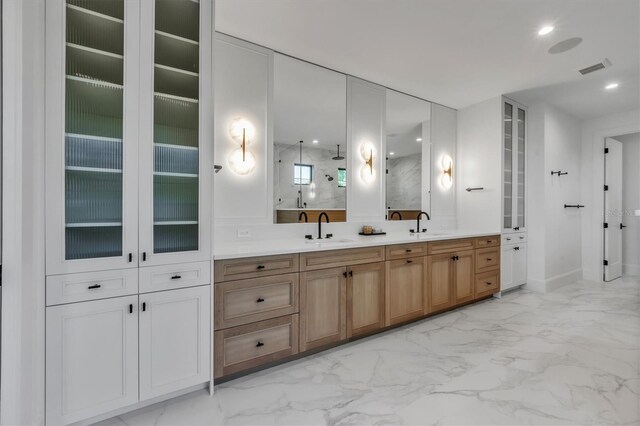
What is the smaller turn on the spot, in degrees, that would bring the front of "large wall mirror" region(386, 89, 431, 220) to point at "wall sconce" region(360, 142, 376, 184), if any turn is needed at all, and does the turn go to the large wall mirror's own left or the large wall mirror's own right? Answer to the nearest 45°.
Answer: approximately 90° to the large wall mirror's own right

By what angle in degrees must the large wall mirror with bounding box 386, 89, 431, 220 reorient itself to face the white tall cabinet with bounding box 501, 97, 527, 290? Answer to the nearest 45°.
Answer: approximately 90° to its left

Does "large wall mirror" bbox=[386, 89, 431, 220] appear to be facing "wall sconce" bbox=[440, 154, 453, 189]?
no

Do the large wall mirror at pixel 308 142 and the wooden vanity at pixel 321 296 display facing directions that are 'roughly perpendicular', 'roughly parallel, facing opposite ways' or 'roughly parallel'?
roughly parallel

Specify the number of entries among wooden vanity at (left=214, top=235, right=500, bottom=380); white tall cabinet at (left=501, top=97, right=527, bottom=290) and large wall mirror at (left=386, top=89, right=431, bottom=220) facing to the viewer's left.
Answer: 0

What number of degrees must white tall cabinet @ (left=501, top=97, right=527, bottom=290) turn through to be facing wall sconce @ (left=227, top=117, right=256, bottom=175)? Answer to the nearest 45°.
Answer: approximately 90° to its right

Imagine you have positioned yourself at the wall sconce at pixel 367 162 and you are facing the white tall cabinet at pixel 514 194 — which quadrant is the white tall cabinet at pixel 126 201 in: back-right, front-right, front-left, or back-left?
back-right

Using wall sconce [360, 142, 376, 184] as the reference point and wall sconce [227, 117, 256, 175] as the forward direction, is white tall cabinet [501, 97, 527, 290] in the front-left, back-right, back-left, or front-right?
back-left

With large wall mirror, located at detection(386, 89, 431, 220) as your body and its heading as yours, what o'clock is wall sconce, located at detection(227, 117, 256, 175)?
The wall sconce is roughly at 3 o'clock from the large wall mirror.

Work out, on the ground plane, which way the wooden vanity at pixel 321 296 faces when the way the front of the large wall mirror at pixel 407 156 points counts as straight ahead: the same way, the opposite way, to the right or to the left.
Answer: the same way

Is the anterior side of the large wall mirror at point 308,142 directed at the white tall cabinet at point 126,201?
no

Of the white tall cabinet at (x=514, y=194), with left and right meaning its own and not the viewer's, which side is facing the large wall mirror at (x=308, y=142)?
right

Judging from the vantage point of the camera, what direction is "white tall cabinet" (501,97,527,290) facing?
facing the viewer and to the right of the viewer

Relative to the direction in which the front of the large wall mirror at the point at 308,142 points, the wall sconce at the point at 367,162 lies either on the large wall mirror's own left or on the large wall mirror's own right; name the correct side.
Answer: on the large wall mirror's own left

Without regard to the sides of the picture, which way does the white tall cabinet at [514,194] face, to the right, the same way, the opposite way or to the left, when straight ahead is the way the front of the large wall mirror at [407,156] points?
the same way

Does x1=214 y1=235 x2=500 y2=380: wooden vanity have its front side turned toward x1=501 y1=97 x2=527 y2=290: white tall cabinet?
no

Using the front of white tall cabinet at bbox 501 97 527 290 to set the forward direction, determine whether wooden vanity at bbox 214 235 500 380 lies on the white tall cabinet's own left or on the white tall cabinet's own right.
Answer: on the white tall cabinet's own right
